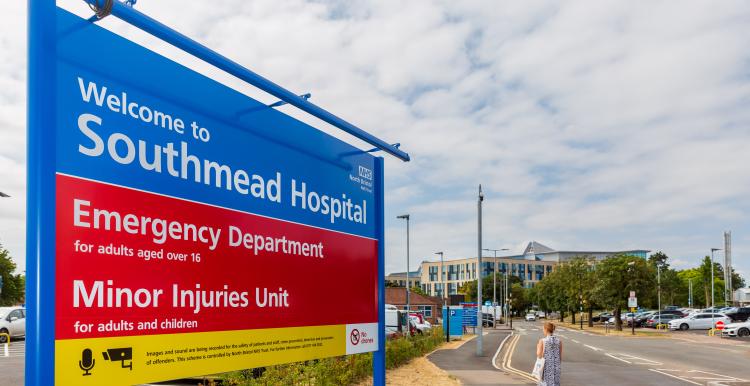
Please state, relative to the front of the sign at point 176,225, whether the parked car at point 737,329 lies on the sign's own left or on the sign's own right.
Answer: on the sign's own left

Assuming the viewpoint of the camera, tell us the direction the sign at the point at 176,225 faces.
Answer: facing the viewer and to the right of the viewer

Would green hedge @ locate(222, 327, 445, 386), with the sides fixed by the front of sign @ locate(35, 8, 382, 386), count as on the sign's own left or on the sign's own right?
on the sign's own left

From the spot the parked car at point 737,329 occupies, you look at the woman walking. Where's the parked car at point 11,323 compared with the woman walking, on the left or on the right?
right

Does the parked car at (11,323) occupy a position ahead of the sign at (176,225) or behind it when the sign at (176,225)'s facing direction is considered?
behind

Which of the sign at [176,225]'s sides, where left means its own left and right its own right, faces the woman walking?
left

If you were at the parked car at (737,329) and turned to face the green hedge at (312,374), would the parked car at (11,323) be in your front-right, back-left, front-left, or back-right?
front-right
